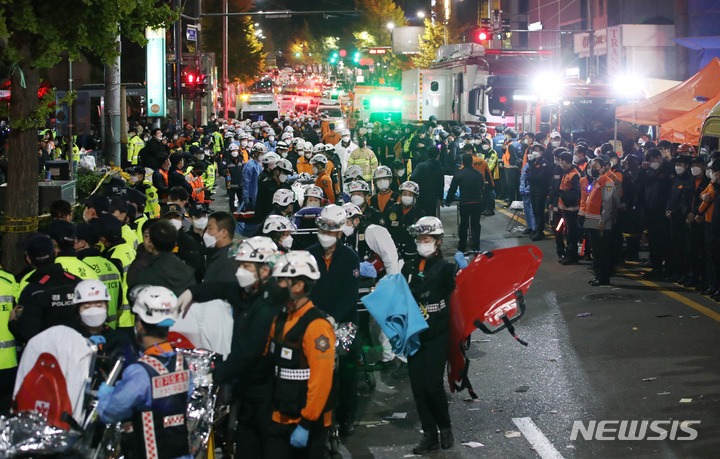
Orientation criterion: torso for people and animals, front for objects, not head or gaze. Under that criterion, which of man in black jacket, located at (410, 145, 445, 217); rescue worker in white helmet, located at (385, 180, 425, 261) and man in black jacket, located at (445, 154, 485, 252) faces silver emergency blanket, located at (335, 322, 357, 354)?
the rescue worker in white helmet

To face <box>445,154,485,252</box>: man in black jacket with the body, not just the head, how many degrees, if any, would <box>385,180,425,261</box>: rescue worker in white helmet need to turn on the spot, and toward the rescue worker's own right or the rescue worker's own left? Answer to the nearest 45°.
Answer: approximately 180°

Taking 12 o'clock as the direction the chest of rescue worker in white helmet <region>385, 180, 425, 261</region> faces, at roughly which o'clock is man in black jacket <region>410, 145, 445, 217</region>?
The man in black jacket is roughly at 6 o'clock from the rescue worker in white helmet.

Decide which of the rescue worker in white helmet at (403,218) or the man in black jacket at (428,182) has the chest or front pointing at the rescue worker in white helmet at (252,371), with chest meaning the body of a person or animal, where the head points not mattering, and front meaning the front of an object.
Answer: the rescue worker in white helmet at (403,218)
